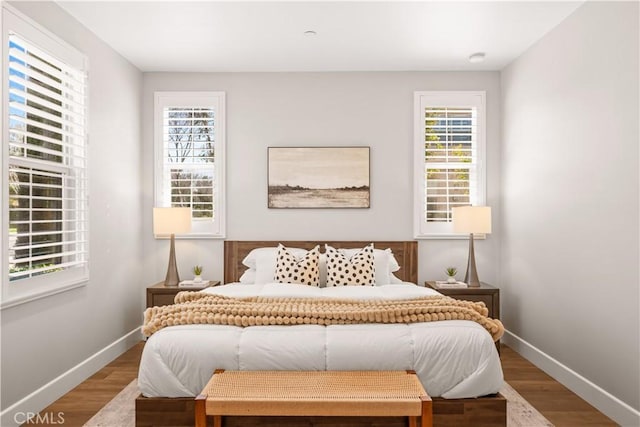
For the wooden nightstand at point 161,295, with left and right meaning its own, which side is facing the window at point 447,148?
left

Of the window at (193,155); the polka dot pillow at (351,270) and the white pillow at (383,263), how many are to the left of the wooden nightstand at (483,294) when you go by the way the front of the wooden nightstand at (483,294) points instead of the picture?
0

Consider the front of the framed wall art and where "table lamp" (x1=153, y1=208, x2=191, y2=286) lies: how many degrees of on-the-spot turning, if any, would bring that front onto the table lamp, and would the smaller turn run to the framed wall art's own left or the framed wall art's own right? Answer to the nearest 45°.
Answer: approximately 90° to the framed wall art's own right

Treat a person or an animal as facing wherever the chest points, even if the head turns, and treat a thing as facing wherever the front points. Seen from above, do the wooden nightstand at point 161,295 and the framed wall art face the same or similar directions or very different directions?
same or similar directions

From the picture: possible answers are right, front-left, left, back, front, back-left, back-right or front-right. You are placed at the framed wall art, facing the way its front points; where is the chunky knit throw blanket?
front

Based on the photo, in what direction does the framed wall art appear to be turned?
toward the camera

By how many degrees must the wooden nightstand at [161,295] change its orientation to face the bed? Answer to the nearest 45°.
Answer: approximately 45° to its left

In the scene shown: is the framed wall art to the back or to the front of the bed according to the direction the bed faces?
to the back

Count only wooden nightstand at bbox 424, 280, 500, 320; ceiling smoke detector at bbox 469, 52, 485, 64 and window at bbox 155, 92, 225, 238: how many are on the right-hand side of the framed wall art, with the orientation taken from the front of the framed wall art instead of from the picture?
1

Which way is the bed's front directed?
toward the camera

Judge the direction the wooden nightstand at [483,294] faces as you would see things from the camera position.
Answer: facing the viewer

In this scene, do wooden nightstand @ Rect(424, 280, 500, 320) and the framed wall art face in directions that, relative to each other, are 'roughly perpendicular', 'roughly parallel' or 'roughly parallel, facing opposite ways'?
roughly parallel

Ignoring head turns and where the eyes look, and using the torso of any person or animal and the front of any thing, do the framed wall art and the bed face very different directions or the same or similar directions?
same or similar directions

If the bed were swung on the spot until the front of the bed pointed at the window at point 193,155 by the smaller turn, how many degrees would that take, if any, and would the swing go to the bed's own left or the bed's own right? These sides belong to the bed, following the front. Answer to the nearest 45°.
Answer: approximately 135° to the bed's own right

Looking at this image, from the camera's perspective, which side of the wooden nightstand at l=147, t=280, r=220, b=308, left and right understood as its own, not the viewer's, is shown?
front

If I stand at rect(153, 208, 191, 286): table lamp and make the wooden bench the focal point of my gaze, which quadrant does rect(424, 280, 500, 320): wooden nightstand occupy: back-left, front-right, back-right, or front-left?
front-left

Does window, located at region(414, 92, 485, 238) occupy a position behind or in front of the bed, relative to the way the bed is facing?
behind

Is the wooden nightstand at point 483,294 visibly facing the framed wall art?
no
